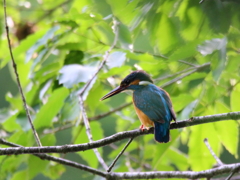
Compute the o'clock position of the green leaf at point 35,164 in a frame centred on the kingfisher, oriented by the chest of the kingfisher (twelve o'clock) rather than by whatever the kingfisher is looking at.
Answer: The green leaf is roughly at 11 o'clock from the kingfisher.

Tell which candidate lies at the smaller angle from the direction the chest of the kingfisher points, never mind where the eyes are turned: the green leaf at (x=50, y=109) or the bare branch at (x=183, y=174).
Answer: the green leaf

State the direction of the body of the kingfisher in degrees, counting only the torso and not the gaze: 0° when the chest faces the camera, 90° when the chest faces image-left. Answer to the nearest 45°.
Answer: approximately 135°
